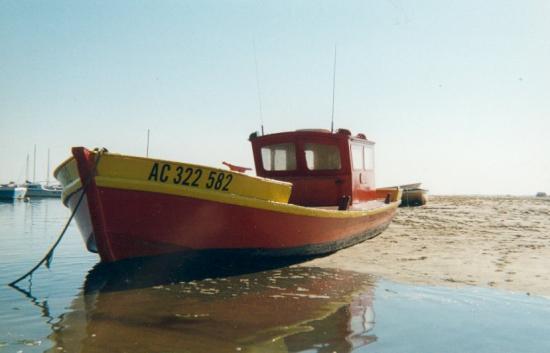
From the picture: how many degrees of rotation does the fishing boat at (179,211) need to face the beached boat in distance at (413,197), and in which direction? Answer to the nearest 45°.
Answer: approximately 180°

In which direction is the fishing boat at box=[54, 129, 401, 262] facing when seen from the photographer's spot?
facing the viewer and to the left of the viewer
